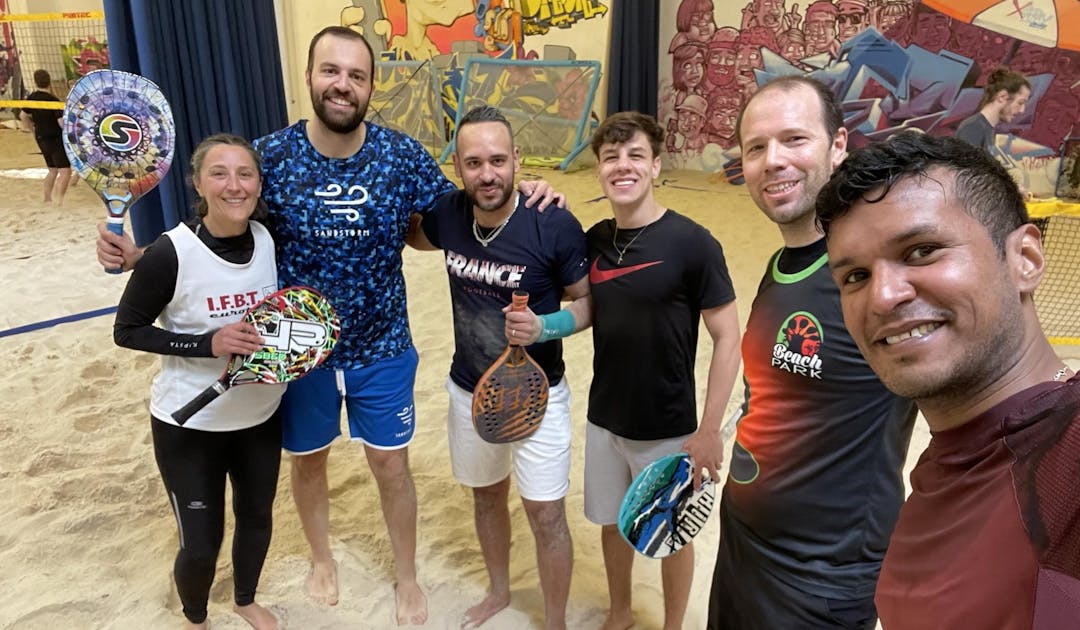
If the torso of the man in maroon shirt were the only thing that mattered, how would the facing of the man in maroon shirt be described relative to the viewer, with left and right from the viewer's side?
facing the viewer and to the left of the viewer

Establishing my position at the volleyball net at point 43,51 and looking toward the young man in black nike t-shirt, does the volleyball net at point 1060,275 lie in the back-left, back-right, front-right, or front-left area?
front-left

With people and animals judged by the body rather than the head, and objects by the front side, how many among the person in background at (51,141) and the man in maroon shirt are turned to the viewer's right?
0

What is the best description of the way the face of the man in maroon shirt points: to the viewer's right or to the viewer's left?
to the viewer's left

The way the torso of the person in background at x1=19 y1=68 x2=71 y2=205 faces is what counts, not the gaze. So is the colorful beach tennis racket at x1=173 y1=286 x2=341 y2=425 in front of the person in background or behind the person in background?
behind

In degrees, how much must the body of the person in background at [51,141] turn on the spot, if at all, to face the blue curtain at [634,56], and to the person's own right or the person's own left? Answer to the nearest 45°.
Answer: approximately 90° to the person's own right

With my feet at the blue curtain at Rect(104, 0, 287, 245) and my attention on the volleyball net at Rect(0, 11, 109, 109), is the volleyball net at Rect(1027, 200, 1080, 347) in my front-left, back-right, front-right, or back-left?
back-right

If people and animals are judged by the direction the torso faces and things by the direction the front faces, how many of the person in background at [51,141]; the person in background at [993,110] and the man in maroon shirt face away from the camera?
1

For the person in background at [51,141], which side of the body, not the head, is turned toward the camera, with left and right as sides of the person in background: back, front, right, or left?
back

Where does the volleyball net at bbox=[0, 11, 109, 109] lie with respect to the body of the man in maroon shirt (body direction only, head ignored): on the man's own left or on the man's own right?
on the man's own right

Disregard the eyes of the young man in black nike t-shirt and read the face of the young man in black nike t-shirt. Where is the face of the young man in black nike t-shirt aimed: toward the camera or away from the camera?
toward the camera

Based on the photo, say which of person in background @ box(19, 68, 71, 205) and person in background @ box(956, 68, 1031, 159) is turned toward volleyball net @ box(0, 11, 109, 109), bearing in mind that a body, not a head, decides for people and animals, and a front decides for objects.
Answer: person in background @ box(19, 68, 71, 205)
